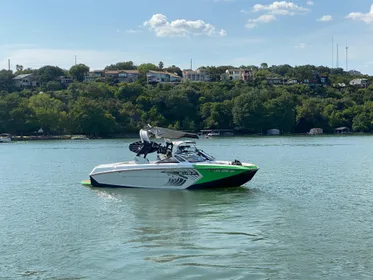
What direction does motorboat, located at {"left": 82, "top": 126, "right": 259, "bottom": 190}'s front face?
to the viewer's right
